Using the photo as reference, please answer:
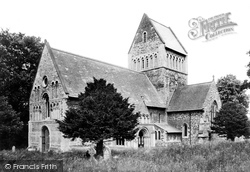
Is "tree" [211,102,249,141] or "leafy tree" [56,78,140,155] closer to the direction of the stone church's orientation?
the leafy tree

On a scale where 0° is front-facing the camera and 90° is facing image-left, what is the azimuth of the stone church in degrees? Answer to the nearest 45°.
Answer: approximately 45°
